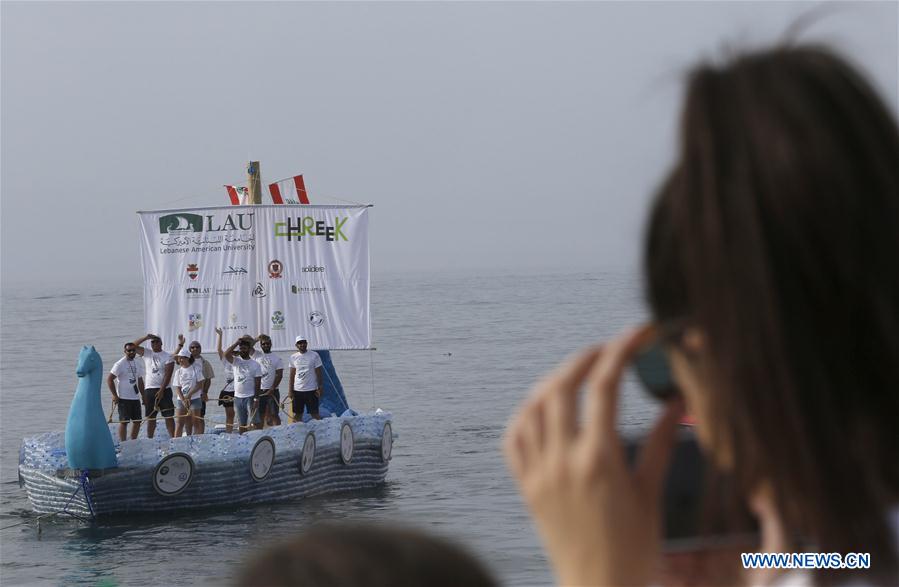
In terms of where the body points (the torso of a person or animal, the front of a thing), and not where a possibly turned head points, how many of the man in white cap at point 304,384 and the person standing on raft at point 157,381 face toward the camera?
2

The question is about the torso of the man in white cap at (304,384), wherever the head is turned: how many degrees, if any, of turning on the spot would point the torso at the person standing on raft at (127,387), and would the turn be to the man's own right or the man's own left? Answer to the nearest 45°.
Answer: approximately 90° to the man's own right

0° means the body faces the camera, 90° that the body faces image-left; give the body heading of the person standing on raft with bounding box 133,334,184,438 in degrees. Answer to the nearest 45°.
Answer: approximately 0°

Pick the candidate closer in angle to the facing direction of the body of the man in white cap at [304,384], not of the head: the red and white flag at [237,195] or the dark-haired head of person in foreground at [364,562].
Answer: the dark-haired head of person in foreground

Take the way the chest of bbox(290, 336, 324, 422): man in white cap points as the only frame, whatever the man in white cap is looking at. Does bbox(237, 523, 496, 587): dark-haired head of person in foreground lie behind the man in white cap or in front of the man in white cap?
in front

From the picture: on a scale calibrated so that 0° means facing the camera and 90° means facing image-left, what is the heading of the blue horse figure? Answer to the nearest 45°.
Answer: approximately 45°

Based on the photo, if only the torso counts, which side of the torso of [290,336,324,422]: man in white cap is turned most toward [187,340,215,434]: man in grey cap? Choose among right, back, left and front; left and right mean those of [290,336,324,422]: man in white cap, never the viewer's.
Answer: right

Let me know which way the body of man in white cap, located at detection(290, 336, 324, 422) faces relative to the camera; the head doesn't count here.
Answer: toward the camera

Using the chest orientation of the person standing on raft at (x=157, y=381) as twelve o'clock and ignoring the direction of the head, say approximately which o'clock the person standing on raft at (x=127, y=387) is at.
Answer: the person standing on raft at (x=127, y=387) is roughly at 2 o'clock from the person standing on raft at (x=157, y=381).

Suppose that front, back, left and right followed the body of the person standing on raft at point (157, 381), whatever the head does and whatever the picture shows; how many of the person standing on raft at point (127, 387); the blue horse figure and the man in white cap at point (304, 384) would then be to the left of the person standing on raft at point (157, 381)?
1
